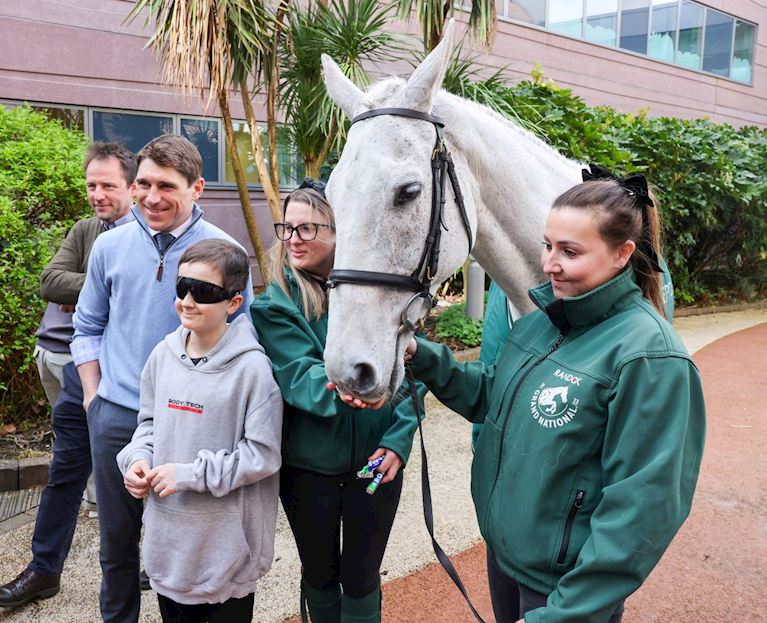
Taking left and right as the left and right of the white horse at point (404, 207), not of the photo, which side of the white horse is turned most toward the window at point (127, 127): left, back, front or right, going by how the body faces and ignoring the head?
right

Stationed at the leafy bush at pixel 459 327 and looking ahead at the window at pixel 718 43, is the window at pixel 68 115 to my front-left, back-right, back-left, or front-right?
back-left

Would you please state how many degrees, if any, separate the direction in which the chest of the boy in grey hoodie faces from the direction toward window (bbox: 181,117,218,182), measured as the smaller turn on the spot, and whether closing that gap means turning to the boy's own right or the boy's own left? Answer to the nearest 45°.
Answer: approximately 135° to the boy's own right

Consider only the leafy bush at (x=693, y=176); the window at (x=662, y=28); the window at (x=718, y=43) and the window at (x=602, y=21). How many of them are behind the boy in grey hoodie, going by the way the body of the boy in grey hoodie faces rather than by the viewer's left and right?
4

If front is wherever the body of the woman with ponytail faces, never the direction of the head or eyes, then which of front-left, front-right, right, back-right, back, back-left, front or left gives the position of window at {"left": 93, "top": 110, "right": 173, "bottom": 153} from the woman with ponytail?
right

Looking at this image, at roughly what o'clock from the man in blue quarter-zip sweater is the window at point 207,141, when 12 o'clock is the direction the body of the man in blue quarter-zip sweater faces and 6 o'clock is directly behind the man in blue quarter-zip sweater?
The window is roughly at 6 o'clock from the man in blue quarter-zip sweater.

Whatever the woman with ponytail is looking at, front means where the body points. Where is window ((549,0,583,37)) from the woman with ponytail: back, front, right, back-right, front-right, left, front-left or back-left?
back-right

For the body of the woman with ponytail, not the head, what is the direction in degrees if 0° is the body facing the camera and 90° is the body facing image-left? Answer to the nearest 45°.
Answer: approximately 45°

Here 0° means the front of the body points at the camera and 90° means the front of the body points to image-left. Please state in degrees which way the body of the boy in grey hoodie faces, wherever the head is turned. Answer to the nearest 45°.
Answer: approximately 45°

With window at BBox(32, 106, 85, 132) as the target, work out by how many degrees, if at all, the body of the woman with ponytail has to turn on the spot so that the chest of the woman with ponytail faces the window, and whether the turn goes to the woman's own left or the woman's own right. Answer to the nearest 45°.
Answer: approximately 90° to the woman's own right

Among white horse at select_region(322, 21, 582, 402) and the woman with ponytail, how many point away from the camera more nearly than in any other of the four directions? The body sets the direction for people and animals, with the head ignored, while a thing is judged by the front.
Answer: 0
